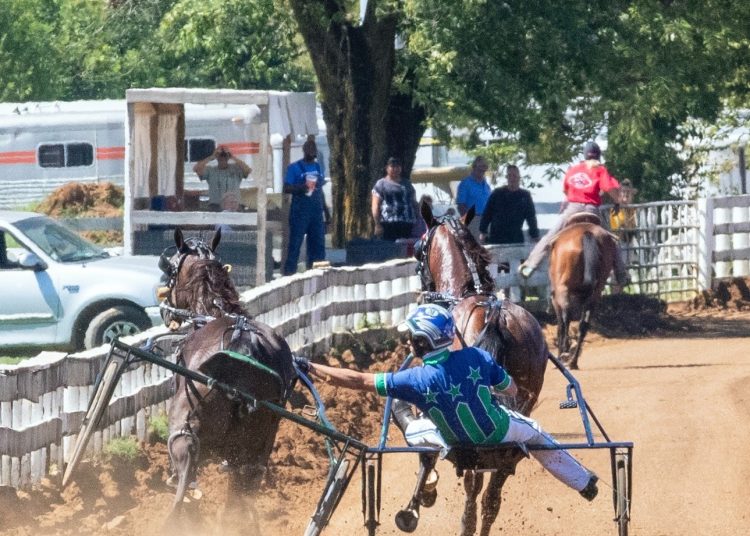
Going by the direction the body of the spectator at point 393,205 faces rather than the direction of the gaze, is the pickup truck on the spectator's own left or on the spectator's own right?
on the spectator's own right

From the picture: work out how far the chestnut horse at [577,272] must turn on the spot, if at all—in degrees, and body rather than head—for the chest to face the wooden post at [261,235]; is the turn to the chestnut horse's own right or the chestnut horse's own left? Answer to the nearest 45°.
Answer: approximately 90° to the chestnut horse's own left

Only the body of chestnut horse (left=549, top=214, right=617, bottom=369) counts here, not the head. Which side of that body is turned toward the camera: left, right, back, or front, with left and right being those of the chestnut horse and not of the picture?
back

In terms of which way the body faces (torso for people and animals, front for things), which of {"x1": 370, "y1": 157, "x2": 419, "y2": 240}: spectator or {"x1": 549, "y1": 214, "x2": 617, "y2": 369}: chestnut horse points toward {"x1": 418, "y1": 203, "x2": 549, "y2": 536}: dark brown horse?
the spectator

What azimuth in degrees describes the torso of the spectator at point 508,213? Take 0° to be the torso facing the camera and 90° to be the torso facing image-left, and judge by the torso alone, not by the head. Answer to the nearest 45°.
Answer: approximately 0°

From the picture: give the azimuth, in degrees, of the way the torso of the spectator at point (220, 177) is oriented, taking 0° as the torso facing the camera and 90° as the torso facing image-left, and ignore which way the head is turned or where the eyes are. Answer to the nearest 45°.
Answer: approximately 0°

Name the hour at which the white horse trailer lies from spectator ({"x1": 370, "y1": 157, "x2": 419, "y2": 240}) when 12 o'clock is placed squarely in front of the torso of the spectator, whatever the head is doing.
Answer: The white horse trailer is roughly at 5 o'clock from the spectator.

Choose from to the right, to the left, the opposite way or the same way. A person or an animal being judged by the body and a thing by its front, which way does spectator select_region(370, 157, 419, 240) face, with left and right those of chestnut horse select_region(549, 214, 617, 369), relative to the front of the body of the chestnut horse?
the opposite way

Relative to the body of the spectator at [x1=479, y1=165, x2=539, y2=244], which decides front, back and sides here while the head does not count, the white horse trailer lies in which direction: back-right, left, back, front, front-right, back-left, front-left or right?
back-right

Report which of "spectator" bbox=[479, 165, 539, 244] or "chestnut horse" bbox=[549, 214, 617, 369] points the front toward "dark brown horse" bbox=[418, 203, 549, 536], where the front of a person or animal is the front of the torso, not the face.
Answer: the spectator

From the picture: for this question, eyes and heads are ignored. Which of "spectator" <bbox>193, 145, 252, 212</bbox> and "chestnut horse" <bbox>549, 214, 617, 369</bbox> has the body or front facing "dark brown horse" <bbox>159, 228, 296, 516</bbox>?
the spectator

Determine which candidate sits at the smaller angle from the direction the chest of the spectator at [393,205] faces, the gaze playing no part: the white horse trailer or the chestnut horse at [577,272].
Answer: the chestnut horse

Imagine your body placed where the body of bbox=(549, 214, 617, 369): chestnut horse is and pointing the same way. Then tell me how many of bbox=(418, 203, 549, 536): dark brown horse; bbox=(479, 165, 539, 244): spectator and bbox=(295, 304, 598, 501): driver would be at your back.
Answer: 2
